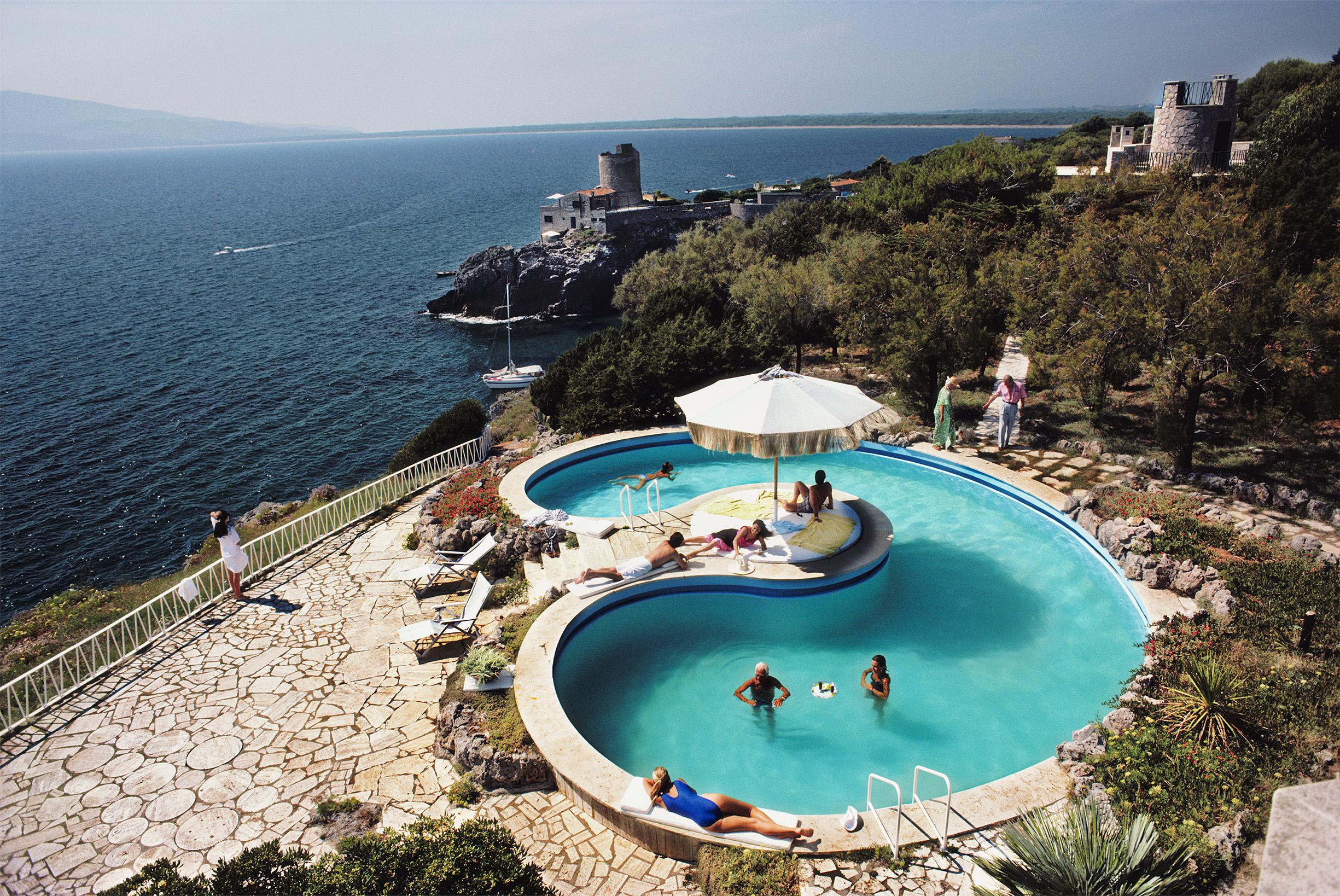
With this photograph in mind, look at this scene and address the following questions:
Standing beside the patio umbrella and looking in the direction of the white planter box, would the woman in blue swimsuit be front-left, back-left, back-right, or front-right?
front-left

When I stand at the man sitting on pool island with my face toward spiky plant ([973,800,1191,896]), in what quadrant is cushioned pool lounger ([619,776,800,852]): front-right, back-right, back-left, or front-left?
front-right

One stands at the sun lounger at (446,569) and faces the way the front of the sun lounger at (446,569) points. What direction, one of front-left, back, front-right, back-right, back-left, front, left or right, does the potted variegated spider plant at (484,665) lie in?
front-left

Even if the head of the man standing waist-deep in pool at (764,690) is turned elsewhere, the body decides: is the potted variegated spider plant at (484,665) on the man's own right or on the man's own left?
on the man's own right

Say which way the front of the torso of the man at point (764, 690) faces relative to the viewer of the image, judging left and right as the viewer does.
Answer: facing the viewer

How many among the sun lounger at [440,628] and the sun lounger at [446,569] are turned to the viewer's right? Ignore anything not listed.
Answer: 0

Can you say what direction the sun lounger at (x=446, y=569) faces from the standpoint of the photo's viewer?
facing the viewer and to the left of the viewer

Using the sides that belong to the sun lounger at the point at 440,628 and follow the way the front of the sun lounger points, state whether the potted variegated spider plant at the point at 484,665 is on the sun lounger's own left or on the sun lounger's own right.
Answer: on the sun lounger's own left

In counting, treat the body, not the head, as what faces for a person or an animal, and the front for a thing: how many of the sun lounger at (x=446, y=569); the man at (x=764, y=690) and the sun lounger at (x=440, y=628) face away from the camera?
0

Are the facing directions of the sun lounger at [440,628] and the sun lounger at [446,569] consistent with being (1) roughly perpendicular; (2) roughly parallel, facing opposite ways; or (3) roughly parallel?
roughly parallel

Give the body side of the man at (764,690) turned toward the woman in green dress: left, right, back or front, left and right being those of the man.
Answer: back

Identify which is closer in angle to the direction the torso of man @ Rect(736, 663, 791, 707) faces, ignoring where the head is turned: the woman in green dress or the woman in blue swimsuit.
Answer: the woman in blue swimsuit

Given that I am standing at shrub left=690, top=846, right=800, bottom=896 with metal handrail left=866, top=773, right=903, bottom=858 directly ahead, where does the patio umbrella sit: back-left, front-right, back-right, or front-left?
front-left

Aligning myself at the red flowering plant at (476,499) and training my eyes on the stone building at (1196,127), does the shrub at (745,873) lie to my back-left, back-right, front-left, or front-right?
back-right

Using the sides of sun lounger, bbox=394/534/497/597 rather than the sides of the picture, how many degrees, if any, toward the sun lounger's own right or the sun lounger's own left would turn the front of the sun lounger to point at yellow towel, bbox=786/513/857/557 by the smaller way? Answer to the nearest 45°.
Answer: approximately 135° to the sun lounger's own left

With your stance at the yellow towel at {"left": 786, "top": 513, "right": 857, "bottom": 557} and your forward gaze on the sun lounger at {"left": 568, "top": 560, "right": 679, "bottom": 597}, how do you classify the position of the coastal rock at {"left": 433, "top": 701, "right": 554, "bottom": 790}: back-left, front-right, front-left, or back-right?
front-left

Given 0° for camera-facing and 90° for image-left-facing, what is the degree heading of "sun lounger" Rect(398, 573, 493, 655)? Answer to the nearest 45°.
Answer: approximately 45°

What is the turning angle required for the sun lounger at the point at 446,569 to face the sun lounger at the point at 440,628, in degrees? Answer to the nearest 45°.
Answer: approximately 45° to its left

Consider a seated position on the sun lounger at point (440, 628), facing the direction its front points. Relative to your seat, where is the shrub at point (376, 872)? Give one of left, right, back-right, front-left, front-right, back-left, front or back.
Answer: front-left

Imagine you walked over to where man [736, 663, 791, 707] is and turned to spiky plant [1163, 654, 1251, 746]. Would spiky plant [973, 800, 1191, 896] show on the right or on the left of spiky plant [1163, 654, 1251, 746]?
right
